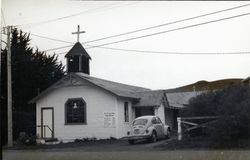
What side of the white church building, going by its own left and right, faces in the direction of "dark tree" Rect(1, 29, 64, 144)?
right

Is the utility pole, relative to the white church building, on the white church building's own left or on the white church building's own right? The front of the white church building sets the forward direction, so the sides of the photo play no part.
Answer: on the white church building's own right
